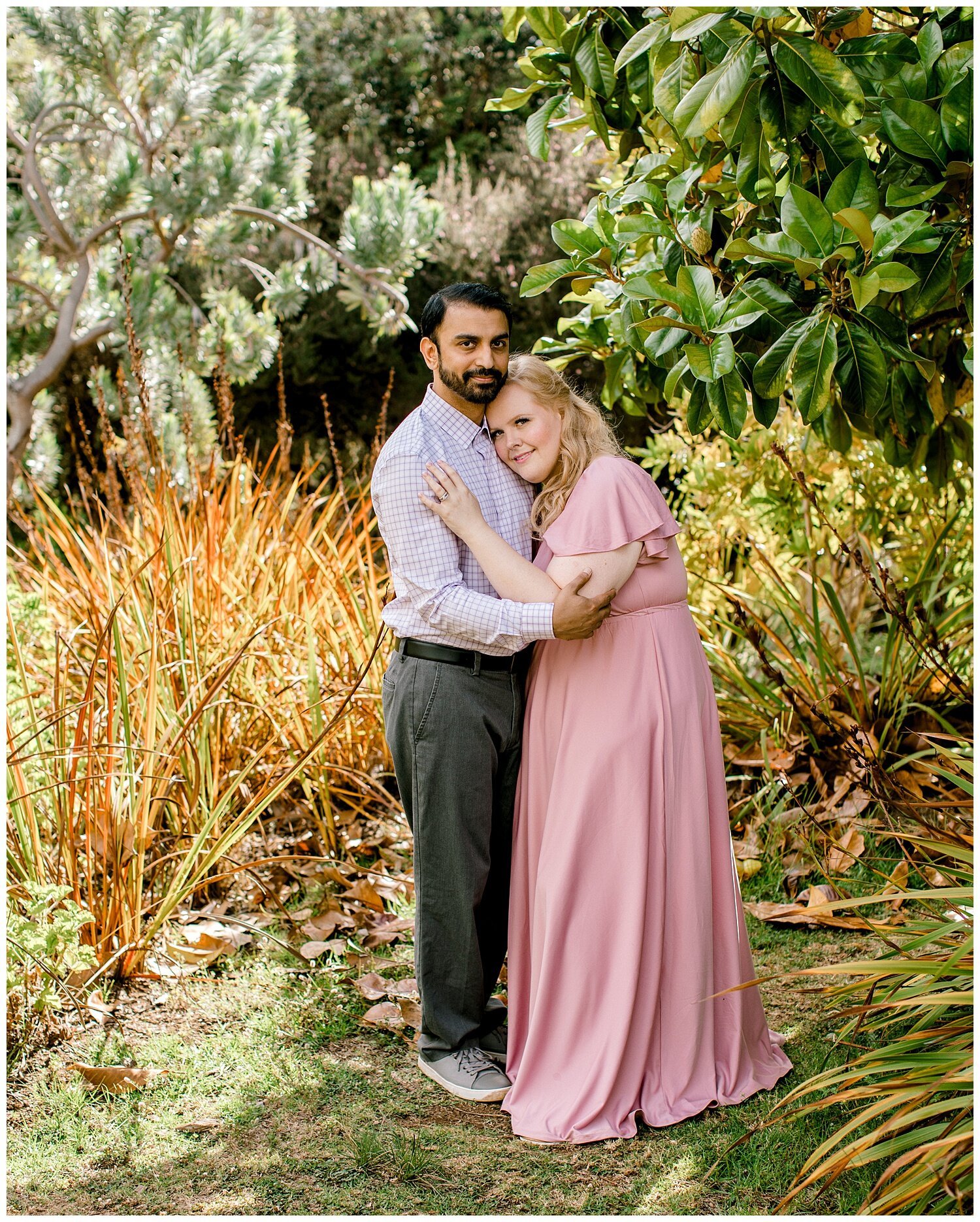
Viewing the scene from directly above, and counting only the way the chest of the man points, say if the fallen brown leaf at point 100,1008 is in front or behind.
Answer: behind

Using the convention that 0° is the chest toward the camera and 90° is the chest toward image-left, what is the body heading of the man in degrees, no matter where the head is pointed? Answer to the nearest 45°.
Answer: approximately 315°

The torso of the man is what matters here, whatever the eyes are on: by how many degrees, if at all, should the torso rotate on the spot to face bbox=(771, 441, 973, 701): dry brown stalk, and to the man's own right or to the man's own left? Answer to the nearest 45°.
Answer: approximately 90° to the man's own left

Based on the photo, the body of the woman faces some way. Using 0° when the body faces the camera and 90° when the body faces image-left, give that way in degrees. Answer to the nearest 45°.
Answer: approximately 90°

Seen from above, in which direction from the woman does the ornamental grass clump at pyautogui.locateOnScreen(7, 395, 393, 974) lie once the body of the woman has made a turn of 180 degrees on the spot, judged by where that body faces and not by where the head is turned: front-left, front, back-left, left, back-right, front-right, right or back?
back-left

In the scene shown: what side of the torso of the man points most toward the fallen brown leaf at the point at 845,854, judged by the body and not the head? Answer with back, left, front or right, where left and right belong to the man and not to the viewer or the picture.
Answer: left
